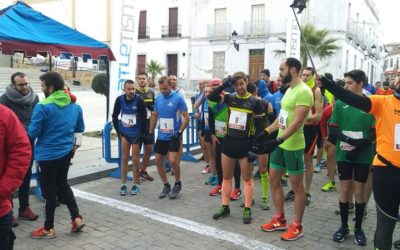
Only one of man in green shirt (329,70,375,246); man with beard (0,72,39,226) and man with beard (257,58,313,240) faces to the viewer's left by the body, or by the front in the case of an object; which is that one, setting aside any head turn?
man with beard (257,58,313,240)

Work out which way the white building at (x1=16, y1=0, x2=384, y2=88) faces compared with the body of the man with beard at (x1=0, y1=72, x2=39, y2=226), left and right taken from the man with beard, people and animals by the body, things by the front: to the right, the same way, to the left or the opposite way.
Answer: to the right

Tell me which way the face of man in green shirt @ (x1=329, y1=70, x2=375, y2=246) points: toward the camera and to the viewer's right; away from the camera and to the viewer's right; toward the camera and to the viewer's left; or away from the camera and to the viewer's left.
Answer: toward the camera and to the viewer's left

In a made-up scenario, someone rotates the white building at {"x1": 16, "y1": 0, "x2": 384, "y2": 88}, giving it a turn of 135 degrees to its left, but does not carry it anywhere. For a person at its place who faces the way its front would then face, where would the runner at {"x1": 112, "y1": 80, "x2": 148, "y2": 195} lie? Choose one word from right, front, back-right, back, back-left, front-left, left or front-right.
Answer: back-right

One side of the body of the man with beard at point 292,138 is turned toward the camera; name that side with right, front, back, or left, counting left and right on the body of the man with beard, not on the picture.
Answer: left

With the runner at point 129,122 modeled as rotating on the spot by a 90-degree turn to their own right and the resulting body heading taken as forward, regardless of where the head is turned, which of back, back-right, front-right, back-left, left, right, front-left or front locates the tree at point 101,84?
right

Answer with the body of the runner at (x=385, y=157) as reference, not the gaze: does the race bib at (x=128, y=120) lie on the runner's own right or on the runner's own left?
on the runner's own right

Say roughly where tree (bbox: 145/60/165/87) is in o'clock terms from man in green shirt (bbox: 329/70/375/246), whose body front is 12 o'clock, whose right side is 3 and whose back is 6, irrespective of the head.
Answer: The tree is roughly at 5 o'clock from the man in green shirt.

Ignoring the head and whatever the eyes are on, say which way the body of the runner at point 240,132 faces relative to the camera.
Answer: toward the camera

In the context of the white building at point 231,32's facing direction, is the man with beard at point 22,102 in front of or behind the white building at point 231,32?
in front

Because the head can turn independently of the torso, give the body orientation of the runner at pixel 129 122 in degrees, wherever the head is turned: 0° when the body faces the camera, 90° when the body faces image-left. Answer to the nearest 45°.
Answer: approximately 0°

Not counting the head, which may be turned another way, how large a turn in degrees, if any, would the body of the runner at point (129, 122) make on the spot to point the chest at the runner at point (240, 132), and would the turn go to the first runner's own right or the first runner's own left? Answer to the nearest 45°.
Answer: approximately 45° to the first runner's own left

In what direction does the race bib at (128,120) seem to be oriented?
toward the camera

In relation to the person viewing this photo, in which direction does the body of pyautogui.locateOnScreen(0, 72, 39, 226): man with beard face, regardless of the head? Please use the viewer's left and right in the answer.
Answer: facing the viewer and to the right of the viewer

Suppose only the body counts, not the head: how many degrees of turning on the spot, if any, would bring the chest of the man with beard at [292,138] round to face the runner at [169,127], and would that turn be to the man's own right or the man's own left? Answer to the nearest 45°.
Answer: approximately 45° to the man's own right
